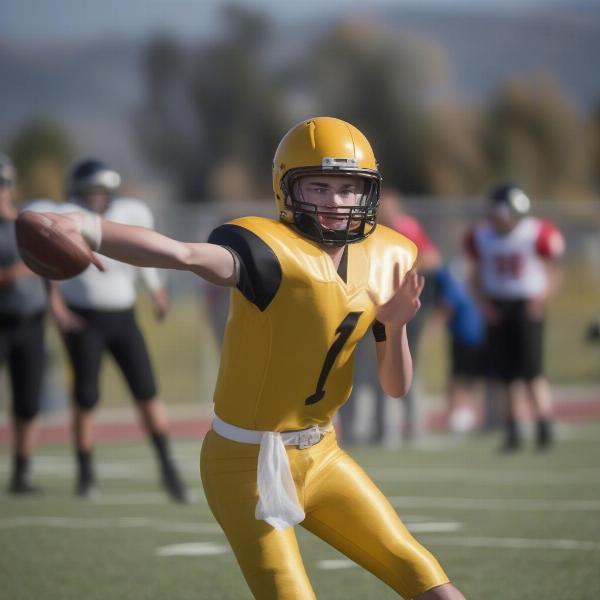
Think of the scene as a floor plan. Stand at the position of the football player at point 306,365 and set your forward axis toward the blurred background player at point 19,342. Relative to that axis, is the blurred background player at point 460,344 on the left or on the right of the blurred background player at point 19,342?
right

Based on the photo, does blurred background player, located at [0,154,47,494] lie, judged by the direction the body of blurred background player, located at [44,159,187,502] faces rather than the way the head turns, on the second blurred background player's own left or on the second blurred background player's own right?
on the second blurred background player's own right

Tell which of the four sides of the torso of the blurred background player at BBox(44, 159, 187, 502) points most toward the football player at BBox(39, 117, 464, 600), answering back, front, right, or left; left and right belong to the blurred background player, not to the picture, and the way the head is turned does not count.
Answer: front

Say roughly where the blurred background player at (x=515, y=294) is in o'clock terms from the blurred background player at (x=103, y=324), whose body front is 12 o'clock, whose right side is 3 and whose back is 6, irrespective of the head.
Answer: the blurred background player at (x=515, y=294) is roughly at 8 o'clock from the blurred background player at (x=103, y=324).

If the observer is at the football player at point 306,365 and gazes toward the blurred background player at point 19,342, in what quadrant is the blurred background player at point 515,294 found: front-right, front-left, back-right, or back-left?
front-right

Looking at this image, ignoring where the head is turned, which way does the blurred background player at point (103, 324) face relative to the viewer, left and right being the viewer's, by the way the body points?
facing the viewer

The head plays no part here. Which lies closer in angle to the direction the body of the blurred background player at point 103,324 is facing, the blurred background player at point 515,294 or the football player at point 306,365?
the football player

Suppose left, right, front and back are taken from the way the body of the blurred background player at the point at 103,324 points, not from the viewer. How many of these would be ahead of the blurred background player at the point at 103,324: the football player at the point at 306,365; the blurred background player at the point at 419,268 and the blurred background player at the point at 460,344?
1
